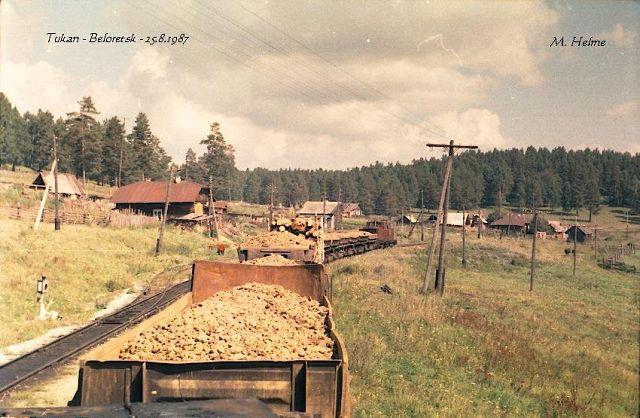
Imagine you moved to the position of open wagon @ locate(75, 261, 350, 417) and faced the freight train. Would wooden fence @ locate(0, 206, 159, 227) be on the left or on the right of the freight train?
left

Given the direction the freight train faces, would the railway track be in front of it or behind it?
behind

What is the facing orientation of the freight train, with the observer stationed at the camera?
facing away from the viewer and to the right of the viewer

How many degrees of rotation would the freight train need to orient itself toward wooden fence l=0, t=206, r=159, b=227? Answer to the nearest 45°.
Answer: approximately 90° to its left
